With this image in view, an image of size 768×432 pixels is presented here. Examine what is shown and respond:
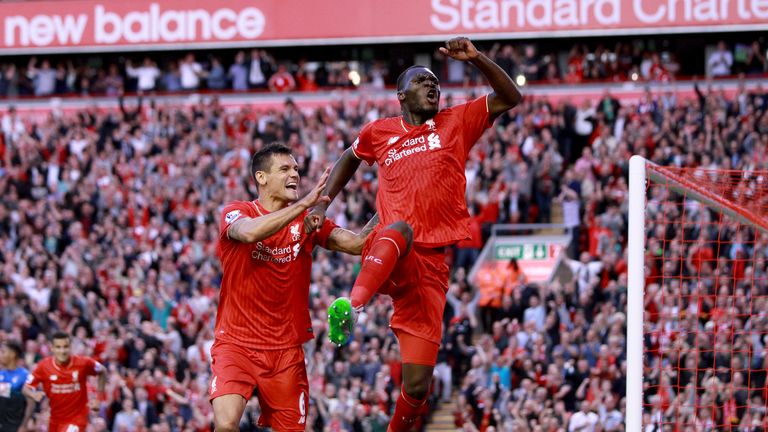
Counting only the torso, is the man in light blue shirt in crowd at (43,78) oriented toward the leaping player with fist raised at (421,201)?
yes

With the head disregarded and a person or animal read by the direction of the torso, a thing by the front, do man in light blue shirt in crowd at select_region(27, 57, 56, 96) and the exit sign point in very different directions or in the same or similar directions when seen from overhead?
same or similar directions

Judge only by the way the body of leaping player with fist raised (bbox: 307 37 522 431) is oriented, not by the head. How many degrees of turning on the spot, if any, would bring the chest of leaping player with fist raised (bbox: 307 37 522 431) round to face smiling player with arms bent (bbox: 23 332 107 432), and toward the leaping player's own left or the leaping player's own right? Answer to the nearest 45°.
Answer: approximately 135° to the leaping player's own right

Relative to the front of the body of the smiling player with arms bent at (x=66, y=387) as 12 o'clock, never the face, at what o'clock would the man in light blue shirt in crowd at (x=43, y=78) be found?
The man in light blue shirt in crowd is roughly at 6 o'clock from the smiling player with arms bent.

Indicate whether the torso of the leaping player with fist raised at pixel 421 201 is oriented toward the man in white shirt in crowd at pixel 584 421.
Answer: no

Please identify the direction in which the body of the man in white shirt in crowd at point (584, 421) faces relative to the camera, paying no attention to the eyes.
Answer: toward the camera

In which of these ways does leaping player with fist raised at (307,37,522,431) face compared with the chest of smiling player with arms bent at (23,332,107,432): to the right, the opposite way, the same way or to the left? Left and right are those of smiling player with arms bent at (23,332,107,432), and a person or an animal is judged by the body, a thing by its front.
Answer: the same way

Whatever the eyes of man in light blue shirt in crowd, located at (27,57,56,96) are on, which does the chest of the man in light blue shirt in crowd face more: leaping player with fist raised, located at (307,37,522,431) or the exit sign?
the leaping player with fist raised

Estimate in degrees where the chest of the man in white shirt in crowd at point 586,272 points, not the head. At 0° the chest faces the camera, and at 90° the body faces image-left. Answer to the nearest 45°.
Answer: approximately 0°

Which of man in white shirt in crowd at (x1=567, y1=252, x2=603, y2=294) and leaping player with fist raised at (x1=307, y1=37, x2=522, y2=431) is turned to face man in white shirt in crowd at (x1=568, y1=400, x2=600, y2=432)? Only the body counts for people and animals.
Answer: man in white shirt in crowd at (x1=567, y1=252, x2=603, y2=294)

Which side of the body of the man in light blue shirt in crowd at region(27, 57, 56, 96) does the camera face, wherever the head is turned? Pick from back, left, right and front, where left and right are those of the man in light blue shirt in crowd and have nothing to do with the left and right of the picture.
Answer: front

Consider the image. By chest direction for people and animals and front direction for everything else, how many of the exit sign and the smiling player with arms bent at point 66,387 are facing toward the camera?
2

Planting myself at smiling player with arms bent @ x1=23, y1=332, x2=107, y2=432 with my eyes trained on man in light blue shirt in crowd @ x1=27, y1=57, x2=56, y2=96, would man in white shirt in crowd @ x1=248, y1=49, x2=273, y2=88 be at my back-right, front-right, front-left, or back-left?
front-right

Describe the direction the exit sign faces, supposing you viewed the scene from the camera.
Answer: facing the viewer

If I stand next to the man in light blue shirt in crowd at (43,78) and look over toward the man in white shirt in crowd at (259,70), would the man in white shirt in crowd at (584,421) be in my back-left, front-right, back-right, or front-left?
front-right

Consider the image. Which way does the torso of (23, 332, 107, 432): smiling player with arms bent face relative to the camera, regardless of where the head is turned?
toward the camera

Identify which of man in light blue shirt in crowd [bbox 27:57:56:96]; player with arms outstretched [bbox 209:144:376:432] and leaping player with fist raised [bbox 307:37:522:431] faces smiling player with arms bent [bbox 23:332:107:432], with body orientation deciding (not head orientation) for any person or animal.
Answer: the man in light blue shirt in crowd

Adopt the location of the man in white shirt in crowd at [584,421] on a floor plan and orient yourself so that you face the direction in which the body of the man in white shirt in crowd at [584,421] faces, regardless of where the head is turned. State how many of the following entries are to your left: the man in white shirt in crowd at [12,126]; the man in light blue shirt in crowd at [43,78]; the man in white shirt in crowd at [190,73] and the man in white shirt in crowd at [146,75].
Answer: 0

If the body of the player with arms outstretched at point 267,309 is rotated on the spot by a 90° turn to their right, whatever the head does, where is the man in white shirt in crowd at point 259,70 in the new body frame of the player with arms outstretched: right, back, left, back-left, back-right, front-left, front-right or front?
back-right

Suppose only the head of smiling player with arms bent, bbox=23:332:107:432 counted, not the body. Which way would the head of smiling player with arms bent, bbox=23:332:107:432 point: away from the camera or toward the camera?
toward the camera

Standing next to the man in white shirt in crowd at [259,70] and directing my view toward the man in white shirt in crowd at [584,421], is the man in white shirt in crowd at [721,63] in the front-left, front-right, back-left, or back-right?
front-left

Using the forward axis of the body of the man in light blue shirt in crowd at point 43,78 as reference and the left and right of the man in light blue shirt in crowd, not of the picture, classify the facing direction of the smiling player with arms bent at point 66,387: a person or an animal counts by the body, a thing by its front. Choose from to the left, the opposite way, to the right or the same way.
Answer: the same way
